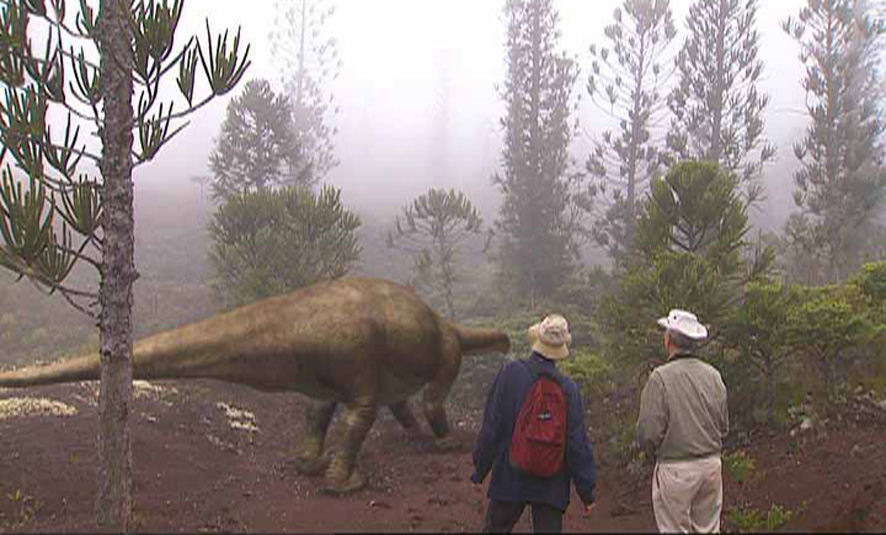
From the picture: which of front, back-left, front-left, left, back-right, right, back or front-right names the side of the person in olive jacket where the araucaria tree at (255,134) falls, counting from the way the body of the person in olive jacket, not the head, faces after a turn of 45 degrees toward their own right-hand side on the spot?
front-left

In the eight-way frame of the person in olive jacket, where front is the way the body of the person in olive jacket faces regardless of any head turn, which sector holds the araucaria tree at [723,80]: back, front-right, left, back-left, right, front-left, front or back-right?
front-right

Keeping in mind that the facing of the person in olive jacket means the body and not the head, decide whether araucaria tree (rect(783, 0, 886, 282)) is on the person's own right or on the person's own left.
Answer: on the person's own right

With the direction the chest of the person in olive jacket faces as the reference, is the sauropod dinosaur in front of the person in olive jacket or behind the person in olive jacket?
in front

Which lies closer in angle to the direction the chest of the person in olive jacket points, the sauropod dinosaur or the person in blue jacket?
the sauropod dinosaur

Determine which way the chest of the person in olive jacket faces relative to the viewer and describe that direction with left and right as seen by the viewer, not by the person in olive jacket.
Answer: facing away from the viewer and to the left of the viewer

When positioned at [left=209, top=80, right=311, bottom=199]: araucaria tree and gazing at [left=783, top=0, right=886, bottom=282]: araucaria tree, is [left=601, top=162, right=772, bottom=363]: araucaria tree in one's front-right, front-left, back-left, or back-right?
front-right

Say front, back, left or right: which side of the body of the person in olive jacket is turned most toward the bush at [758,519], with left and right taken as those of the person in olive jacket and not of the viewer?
right

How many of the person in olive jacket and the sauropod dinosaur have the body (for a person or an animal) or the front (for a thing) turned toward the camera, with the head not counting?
0

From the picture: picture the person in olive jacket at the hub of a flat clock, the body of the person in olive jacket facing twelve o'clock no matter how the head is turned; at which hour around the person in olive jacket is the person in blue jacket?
The person in blue jacket is roughly at 9 o'clock from the person in olive jacket.
